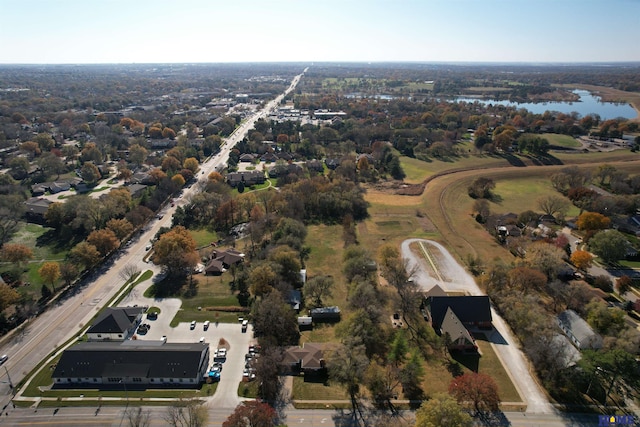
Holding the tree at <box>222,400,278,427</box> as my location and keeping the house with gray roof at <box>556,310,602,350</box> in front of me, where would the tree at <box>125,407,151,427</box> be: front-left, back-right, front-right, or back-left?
back-left

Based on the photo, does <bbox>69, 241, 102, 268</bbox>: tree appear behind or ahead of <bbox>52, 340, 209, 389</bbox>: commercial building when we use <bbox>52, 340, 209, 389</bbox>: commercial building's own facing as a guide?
behind

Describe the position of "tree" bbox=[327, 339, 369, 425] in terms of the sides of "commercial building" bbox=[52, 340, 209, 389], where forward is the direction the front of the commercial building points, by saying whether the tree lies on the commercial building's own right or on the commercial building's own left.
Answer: on the commercial building's own left

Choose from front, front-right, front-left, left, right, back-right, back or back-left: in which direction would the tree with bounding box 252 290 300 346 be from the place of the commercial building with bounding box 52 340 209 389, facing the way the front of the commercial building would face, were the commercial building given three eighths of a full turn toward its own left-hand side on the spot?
front-right

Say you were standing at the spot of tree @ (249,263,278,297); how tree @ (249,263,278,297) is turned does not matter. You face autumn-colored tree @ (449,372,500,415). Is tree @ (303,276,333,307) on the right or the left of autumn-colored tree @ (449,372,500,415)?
left

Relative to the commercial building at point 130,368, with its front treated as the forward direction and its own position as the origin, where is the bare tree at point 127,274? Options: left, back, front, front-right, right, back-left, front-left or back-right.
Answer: back

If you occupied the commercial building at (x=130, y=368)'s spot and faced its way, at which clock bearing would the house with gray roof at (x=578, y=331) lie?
The house with gray roof is roughly at 10 o'clock from the commercial building.

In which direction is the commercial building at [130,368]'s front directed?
toward the camera

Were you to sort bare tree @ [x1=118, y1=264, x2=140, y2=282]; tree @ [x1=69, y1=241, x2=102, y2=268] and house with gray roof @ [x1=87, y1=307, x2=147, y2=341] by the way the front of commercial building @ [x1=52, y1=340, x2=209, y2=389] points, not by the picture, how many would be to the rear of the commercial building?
3

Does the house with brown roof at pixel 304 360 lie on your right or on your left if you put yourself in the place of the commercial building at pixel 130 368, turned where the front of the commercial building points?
on your left

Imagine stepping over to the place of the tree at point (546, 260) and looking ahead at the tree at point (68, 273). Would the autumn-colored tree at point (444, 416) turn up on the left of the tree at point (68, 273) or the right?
left

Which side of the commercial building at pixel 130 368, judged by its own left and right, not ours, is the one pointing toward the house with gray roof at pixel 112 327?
back

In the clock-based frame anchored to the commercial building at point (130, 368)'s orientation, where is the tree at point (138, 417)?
The tree is roughly at 12 o'clock from the commercial building.

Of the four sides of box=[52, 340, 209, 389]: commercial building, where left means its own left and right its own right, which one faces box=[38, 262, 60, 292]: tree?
back

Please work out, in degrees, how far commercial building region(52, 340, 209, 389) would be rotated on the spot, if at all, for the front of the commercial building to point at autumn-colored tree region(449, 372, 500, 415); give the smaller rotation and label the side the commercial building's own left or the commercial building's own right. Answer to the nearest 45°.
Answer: approximately 45° to the commercial building's own left

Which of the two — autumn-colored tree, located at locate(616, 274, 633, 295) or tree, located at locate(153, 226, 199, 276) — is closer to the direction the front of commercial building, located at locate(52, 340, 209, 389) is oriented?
the autumn-colored tree
